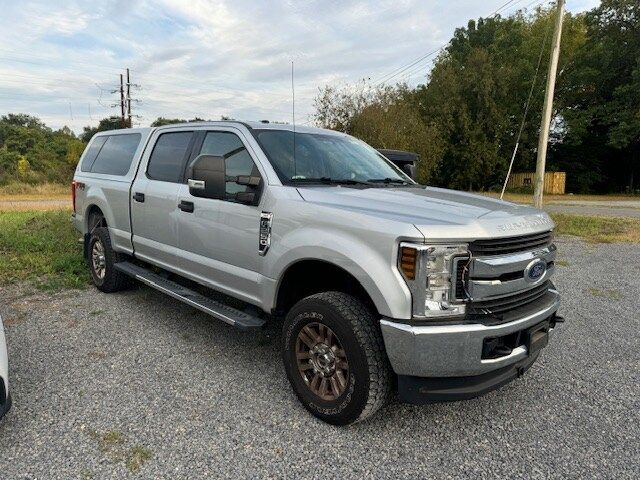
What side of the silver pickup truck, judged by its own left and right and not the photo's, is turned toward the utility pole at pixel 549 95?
left

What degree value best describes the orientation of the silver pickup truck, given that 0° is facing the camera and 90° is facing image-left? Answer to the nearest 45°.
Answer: approximately 315°

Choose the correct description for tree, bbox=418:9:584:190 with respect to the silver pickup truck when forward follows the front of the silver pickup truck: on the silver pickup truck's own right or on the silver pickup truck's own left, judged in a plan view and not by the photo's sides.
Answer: on the silver pickup truck's own left
